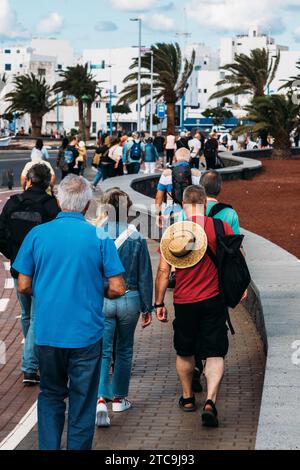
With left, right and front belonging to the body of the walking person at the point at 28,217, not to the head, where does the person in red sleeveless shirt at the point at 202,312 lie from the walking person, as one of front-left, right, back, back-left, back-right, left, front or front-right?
back-right

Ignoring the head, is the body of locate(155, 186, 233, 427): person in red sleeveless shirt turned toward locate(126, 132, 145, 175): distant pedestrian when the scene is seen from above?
yes

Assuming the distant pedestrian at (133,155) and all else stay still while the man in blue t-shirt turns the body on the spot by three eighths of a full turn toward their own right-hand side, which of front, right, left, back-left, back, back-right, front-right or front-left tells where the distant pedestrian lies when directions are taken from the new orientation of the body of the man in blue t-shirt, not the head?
back-left

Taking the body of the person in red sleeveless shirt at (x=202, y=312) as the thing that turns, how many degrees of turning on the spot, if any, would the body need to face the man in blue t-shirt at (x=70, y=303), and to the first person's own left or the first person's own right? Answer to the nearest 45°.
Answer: approximately 135° to the first person's own left

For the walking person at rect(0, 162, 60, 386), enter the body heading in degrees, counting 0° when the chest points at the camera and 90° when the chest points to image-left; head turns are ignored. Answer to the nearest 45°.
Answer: approximately 180°

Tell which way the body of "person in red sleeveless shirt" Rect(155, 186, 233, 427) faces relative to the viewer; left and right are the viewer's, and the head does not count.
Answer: facing away from the viewer

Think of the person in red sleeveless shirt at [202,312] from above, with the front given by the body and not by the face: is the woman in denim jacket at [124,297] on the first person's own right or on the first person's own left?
on the first person's own left

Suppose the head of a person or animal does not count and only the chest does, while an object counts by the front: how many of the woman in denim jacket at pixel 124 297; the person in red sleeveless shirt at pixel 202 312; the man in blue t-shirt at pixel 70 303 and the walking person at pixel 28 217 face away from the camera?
4

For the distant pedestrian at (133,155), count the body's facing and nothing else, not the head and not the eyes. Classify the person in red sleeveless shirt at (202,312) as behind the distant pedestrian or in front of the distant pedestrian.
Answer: behind

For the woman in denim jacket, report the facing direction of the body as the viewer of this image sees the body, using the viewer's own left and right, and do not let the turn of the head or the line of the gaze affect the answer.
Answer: facing away from the viewer

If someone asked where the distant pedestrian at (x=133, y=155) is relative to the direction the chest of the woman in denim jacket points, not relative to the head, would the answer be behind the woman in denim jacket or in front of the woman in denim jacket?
in front

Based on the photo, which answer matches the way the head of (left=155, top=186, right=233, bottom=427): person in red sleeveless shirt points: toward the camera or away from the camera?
away from the camera

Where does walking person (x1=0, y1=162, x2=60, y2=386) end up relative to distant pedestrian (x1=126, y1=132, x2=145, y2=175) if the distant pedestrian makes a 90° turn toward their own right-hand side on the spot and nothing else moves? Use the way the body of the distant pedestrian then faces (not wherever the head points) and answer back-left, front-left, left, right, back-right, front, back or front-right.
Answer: right

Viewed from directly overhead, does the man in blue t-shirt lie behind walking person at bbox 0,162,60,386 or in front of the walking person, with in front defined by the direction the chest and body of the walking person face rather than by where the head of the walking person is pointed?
behind

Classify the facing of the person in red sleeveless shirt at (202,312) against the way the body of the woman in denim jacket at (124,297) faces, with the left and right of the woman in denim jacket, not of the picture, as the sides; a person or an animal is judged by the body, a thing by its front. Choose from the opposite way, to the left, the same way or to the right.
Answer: the same way

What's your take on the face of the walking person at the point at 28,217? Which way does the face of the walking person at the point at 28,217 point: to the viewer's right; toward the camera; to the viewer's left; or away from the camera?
away from the camera

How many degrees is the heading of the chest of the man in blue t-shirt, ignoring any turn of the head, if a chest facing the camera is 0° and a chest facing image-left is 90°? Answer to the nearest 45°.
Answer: approximately 180°

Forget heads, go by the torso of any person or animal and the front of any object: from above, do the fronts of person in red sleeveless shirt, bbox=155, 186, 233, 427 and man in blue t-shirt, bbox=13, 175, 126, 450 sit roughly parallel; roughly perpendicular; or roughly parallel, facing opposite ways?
roughly parallel

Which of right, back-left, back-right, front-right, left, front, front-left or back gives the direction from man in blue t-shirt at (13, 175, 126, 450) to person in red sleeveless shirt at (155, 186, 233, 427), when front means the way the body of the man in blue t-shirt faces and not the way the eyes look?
front-right
